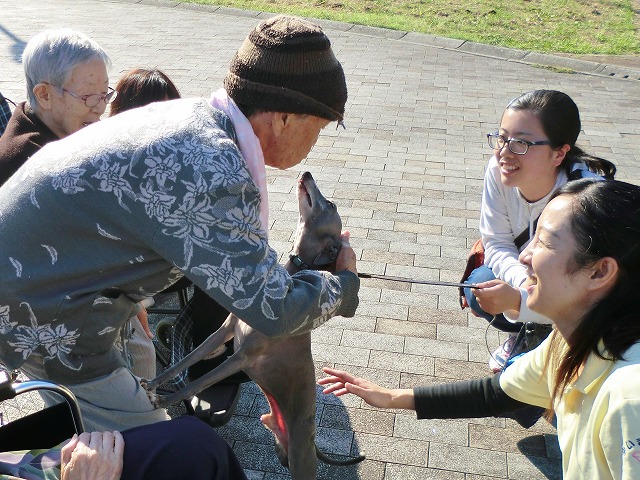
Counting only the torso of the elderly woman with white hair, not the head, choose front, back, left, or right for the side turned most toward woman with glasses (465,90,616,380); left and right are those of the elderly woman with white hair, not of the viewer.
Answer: front

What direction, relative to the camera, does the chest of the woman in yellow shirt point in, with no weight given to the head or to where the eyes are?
to the viewer's left

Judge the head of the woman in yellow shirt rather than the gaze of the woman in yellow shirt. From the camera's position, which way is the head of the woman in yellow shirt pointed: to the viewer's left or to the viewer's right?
to the viewer's left

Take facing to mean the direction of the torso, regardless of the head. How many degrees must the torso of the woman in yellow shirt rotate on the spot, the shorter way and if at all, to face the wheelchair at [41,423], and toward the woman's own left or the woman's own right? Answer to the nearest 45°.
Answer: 0° — they already face it

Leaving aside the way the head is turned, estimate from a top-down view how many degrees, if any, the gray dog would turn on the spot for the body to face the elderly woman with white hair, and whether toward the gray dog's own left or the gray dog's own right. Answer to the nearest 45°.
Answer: approximately 45° to the gray dog's own right

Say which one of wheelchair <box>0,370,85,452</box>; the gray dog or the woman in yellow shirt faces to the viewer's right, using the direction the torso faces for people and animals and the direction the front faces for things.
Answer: the wheelchair

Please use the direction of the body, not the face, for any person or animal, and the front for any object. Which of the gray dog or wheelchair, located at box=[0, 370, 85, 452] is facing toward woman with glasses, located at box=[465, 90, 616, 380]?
the wheelchair

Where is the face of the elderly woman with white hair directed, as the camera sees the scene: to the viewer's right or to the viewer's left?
to the viewer's right

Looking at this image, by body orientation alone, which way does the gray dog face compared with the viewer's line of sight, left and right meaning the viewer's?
facing to the left of the viewer

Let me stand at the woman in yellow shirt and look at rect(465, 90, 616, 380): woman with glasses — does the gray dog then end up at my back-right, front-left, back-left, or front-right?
front-left

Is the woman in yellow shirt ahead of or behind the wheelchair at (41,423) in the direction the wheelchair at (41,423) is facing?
ahead

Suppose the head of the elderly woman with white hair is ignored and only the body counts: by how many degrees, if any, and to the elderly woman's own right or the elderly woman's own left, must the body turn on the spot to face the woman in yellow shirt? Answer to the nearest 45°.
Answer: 0° — they already face them

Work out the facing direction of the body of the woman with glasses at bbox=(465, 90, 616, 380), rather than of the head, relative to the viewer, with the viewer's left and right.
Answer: facing the viewer and to the left of the viewer

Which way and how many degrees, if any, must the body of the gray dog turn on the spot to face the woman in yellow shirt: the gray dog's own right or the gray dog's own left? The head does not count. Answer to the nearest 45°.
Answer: approximately 135° to the gray dog's own left

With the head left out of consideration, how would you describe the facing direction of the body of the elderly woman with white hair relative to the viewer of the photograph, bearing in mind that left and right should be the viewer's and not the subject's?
facing the viewer and to the right of the viewer

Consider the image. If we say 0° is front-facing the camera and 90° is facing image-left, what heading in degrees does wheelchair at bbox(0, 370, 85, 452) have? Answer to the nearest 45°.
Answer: approximately 270°

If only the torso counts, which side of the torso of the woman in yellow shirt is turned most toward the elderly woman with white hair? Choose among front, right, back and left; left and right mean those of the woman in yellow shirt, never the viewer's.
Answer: front

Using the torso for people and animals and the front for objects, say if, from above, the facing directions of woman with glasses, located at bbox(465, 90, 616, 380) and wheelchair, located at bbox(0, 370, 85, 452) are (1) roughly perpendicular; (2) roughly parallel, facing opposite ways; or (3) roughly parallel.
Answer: roughly parallel, facing opposite ways
